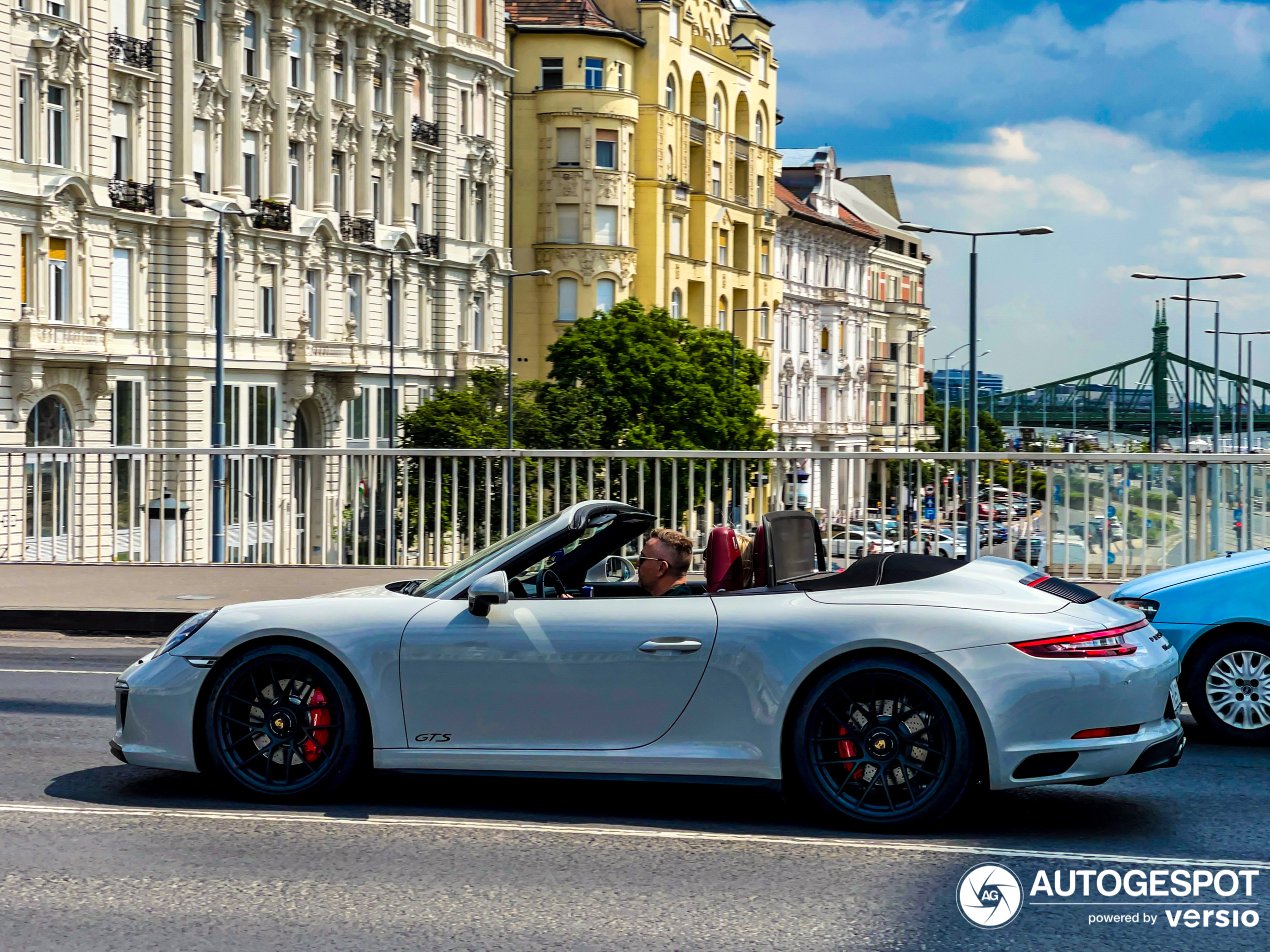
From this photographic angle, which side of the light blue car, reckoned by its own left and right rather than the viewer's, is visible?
left

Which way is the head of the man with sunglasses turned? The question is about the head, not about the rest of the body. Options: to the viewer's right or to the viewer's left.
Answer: to the viewer's left
